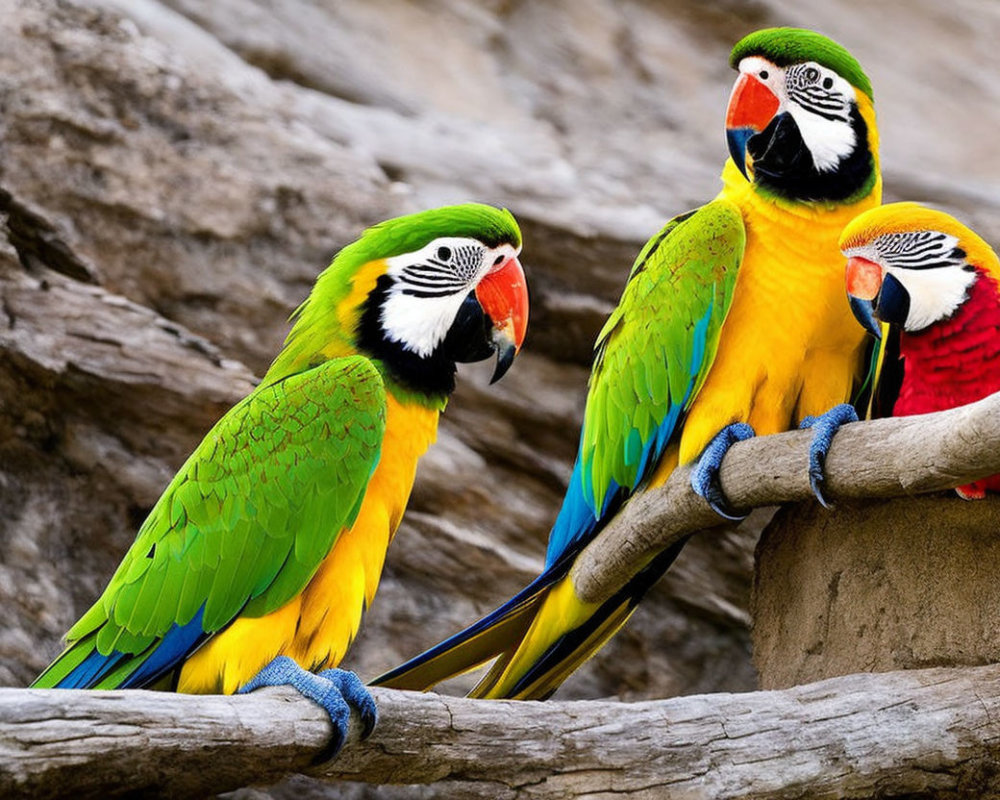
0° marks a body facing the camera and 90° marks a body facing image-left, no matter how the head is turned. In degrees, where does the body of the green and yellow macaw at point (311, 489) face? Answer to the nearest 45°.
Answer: approximately 270°

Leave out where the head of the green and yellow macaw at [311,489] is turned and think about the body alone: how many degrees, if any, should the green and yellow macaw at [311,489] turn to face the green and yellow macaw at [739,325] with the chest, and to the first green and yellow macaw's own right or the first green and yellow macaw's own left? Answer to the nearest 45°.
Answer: approximately 45° to the first green and yellow macaw's own left

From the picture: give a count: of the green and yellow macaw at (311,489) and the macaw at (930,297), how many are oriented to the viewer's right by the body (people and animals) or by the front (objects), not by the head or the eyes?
1

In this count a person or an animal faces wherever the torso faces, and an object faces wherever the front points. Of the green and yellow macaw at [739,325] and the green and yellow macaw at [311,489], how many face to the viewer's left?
0

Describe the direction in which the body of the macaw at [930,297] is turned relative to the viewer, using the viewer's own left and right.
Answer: facing to the left of the viewer

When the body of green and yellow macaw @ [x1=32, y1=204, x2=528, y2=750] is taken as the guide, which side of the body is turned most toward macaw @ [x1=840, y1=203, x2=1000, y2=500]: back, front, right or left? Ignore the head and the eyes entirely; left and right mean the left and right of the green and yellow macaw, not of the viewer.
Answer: front

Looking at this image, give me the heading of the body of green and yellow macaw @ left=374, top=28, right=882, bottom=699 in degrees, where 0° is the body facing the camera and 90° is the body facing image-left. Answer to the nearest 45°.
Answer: approximately 315°
